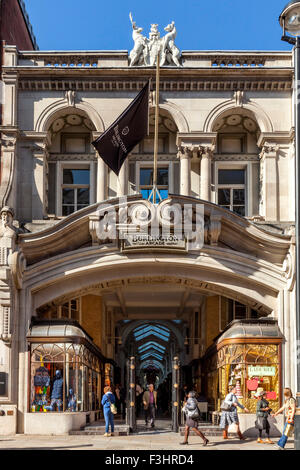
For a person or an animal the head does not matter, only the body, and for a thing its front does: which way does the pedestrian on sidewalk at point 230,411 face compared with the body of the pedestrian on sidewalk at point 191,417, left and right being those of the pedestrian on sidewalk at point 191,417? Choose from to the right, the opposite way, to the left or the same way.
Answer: the opposite way

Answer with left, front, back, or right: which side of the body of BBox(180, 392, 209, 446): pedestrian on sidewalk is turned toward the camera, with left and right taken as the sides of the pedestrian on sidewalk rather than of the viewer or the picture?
left

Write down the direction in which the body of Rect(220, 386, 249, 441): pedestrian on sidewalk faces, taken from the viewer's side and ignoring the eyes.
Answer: to the viewer's right

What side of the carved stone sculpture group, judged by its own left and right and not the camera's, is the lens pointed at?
front

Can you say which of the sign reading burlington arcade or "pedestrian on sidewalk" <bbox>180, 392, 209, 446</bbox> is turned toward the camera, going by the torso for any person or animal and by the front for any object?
the sign reading burlington arcade

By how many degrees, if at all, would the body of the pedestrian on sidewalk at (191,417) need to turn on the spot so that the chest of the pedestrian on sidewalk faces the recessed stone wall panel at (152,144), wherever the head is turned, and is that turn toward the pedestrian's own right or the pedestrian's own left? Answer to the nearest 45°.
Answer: approximately 90° to the pedestrian's own right

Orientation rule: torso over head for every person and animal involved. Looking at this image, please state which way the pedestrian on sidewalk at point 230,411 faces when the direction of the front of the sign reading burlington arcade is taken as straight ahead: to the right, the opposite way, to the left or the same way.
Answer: to the left

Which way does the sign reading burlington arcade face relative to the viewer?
toward the camera

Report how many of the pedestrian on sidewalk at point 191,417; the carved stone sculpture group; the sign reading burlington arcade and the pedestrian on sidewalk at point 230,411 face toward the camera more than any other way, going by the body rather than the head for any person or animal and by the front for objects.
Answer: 2
